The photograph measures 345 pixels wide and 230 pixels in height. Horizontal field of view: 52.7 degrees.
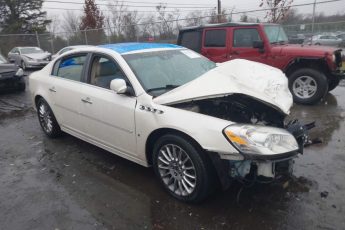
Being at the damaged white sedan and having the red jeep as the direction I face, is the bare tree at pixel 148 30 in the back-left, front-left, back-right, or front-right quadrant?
front-left

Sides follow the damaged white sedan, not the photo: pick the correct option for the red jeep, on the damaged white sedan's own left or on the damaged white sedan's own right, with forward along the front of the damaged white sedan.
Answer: on the damaged white sedan's own left

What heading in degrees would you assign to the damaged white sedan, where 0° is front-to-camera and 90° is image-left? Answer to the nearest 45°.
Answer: approximately 315°

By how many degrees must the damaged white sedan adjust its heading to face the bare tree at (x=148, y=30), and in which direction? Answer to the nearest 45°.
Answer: approximately 135° to its left

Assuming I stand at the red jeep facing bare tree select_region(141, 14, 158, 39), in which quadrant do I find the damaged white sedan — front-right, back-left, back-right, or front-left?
back-left

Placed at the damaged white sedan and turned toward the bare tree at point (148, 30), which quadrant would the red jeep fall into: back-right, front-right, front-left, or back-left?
front-right
